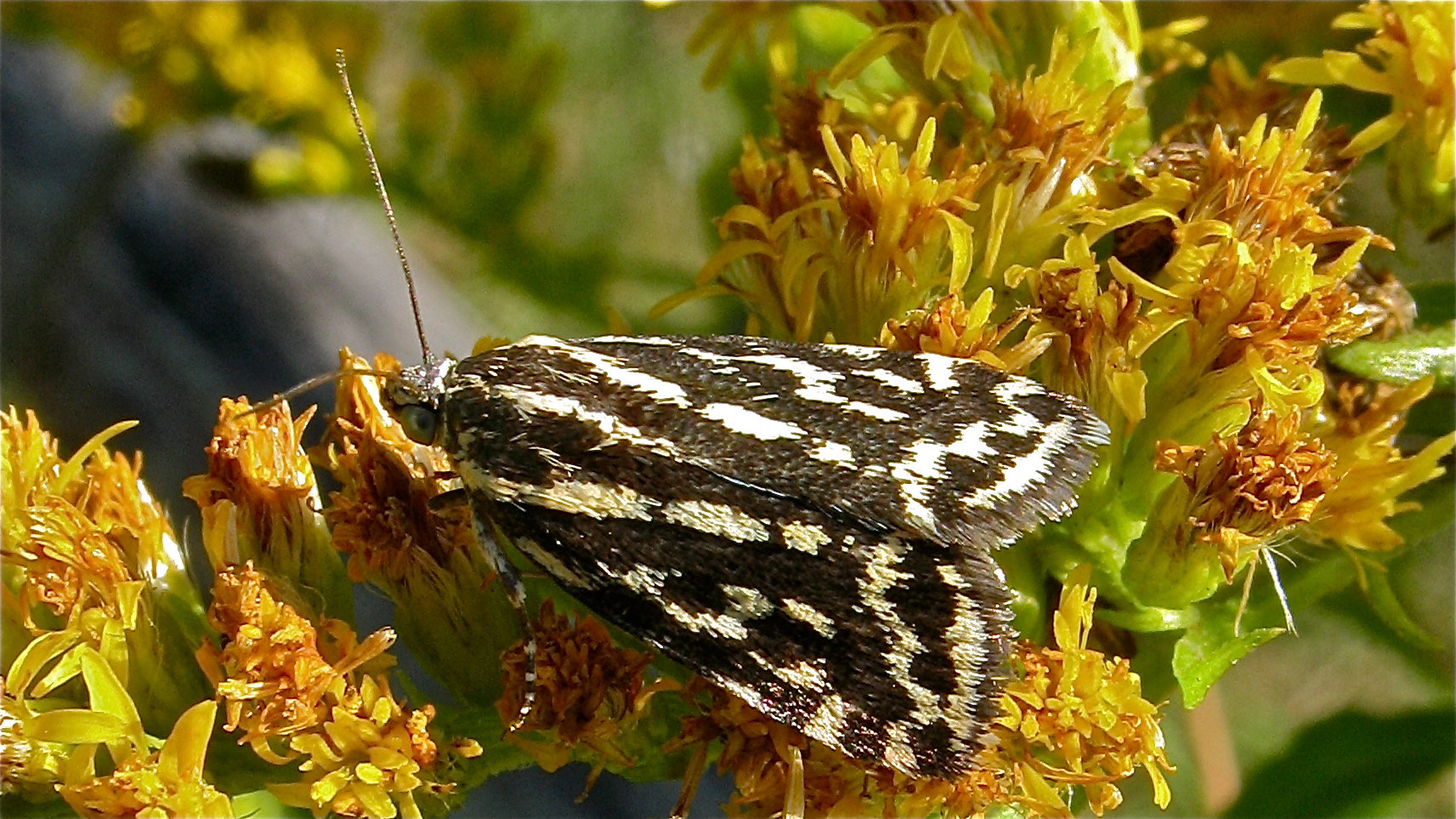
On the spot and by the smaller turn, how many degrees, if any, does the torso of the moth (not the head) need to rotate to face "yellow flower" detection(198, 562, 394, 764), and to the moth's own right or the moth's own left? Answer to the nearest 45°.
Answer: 0° — it already faces it

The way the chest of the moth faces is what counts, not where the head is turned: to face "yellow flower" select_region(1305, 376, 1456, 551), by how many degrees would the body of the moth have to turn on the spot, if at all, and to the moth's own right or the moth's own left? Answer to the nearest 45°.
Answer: approximately 180°

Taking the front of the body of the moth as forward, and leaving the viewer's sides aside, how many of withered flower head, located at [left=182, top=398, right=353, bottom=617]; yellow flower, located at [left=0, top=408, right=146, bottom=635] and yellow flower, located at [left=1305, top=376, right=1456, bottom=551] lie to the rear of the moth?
1

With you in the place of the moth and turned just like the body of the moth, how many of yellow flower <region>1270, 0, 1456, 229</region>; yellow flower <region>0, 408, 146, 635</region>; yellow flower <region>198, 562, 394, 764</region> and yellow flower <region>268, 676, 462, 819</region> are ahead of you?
3

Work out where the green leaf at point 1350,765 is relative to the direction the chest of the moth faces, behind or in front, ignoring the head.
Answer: behind

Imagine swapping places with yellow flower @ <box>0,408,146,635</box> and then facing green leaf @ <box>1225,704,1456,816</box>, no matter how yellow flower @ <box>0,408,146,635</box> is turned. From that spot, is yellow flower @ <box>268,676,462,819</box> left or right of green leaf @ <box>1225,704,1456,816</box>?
right

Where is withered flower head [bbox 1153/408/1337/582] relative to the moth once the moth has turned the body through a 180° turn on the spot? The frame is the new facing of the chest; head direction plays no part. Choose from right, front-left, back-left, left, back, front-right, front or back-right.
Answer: front

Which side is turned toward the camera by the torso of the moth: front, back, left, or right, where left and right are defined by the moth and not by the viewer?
left

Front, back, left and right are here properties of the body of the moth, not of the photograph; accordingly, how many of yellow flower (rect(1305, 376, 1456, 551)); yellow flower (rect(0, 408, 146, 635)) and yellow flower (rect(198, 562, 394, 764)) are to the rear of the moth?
1

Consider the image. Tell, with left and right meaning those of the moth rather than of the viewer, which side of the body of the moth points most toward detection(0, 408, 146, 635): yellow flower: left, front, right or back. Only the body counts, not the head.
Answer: front
